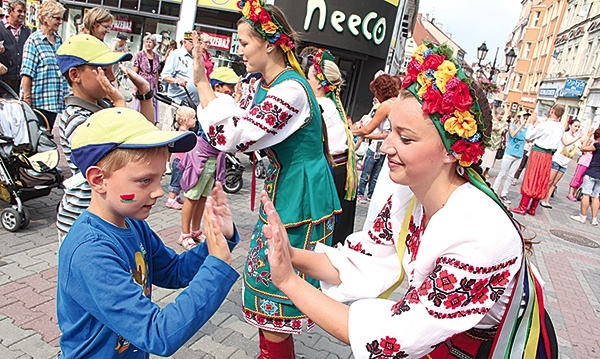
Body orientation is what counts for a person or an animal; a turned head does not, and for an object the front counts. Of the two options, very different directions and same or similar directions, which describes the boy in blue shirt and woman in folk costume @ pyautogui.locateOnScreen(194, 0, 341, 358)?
very different directions

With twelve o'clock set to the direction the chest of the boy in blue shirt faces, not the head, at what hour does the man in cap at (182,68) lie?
The man in cap is roughly at 9 o'clock from the boy in blue shirt.

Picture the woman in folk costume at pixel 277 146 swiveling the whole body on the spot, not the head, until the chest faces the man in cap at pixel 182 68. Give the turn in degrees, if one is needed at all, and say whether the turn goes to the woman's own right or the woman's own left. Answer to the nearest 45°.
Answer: approximately 90° to the woman's own right

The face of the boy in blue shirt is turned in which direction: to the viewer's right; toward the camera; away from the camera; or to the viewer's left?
to the viewer's right

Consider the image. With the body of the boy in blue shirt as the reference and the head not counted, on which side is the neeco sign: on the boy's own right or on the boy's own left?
on the boy's own left

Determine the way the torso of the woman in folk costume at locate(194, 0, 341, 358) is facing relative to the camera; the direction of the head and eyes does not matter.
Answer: to the viewer's left

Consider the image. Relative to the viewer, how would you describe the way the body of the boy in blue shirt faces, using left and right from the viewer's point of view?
facing to the right of the viewer

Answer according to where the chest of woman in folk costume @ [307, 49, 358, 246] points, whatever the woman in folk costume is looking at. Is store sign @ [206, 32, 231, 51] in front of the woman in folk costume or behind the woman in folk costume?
in front

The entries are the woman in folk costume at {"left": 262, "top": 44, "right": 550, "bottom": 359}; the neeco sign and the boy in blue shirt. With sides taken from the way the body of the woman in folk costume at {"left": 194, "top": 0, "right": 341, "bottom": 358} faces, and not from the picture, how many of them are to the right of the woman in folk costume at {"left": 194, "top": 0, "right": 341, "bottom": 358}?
1

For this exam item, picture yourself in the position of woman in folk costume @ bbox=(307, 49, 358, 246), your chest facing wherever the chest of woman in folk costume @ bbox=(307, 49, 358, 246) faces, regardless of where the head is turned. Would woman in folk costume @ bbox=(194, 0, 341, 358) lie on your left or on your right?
on your left

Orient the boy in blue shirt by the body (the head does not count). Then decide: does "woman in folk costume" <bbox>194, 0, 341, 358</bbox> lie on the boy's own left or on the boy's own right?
on the boy's own left

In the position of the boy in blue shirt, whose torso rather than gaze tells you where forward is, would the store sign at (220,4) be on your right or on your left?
on your left
